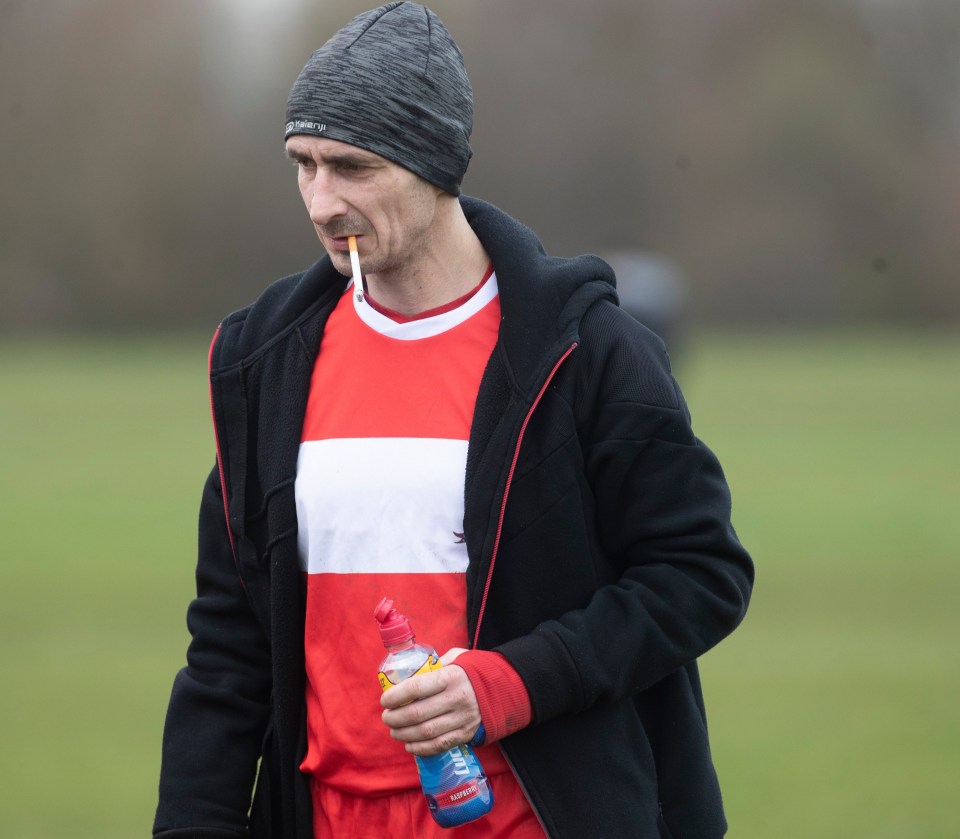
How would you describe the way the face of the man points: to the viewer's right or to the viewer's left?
to the viewer's left

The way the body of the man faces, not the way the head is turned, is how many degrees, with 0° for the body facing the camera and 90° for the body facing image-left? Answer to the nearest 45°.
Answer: approximately 45°
